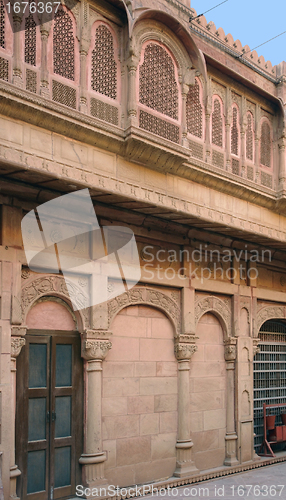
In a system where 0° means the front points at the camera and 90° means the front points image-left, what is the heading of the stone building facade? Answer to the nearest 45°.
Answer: approximately 315°
